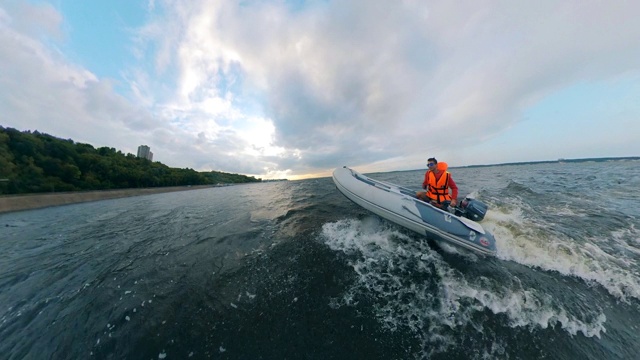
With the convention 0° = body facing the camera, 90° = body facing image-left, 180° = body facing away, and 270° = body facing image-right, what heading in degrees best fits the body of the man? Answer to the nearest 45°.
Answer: approximately 45°
